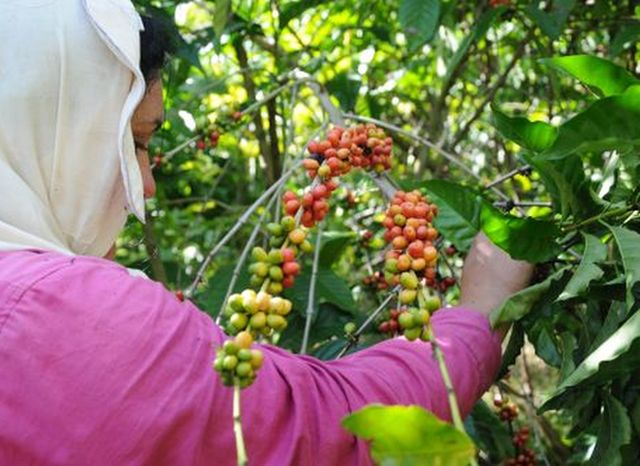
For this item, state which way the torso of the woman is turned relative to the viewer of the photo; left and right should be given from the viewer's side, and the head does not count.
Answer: facing away from the viewer and to the right of the viewer
